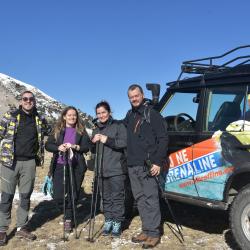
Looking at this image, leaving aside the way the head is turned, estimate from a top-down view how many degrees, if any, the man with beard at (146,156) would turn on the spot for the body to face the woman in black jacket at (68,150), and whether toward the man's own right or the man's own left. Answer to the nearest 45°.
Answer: approximately 90° to the man's own right

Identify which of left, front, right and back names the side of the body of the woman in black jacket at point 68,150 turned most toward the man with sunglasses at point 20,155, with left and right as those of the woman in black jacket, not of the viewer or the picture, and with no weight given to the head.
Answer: right

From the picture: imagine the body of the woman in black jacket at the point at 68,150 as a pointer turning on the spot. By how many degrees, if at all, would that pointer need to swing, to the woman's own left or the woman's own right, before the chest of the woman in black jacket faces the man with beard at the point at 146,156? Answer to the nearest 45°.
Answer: approximately 45° to the woman's own left

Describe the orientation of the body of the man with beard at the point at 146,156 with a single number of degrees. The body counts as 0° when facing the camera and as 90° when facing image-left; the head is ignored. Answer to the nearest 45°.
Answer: approximately 45°

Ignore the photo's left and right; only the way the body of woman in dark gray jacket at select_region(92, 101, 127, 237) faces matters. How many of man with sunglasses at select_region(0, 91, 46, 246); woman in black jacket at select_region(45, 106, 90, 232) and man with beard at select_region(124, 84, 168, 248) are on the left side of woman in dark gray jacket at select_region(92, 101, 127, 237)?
1

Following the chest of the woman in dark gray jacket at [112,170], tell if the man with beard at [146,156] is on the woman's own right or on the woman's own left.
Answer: on the woman's own left

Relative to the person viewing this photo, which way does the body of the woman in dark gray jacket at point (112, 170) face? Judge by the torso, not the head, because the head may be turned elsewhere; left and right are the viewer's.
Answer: facing the viewer and to the left of the viewer

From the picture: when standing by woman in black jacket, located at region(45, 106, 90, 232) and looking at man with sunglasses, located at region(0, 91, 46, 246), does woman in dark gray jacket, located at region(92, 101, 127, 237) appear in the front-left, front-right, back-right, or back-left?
back-left

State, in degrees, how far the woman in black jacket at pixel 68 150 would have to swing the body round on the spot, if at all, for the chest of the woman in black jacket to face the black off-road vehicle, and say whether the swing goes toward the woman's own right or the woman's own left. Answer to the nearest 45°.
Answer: approximately 45° to the woman's own left

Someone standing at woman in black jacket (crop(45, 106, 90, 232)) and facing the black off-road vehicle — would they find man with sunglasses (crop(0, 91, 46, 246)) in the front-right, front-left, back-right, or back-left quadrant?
back-right

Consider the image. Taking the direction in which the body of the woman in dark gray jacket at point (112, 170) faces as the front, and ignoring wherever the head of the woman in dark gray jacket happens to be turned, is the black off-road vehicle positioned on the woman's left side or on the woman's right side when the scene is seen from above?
on the woman's left side

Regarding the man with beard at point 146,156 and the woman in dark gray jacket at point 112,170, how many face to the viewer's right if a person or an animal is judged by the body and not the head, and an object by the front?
0

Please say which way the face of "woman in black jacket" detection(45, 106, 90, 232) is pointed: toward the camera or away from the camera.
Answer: toward the camera

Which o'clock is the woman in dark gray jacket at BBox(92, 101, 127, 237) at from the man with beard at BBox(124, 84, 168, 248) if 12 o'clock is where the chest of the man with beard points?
The woman in dark gray jacket is roughly at 3 o'clock from the man with beard.

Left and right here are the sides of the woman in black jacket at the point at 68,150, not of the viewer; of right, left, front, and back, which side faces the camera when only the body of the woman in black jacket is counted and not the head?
front
